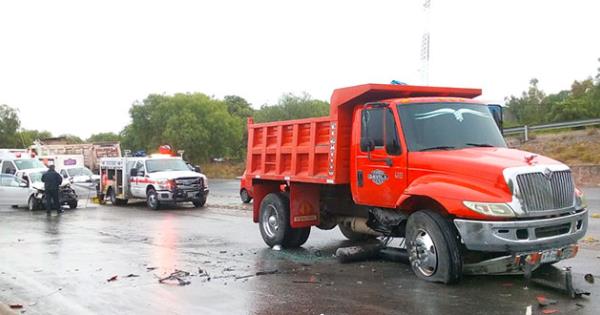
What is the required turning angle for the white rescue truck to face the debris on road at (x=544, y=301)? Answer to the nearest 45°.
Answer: approximately 45° to its right

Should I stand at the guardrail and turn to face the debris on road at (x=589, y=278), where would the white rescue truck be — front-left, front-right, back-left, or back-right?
front-right

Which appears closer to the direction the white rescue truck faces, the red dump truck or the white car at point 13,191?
the red dump truck

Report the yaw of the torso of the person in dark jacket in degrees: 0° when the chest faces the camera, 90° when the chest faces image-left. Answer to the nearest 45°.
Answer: approximately 180°

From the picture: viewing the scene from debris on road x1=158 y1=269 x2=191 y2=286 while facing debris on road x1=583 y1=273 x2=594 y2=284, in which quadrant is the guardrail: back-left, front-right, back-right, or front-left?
front-left

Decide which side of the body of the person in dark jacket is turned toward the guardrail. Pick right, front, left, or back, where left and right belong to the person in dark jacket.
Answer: right

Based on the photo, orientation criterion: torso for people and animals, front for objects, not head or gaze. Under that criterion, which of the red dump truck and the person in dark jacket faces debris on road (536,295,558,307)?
the red dump truck

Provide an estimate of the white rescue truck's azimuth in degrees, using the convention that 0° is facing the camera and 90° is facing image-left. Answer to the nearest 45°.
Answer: approximately 315°

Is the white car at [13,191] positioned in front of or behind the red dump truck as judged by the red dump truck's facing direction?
behind

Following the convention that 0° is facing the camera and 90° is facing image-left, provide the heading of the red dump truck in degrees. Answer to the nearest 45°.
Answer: approximately 315°

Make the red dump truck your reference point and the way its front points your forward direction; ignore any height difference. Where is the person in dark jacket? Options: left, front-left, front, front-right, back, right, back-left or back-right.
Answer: back

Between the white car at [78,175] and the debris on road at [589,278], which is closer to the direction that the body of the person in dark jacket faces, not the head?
the white car

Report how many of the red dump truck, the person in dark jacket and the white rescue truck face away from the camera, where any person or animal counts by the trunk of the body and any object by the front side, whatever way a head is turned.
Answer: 1
